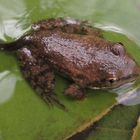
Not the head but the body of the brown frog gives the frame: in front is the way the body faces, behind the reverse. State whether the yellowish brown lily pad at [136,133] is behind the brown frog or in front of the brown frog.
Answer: in front

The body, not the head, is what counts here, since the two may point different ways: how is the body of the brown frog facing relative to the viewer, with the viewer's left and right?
facing to the right of the viewer
